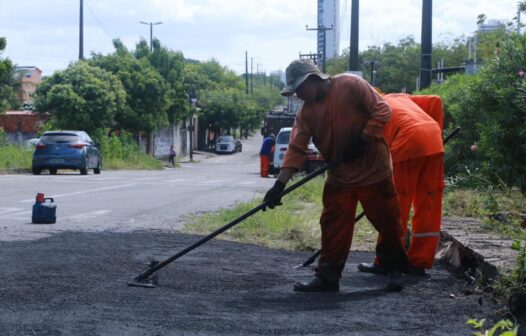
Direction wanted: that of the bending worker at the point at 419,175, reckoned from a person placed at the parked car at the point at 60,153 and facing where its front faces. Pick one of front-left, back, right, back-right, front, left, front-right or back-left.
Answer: back

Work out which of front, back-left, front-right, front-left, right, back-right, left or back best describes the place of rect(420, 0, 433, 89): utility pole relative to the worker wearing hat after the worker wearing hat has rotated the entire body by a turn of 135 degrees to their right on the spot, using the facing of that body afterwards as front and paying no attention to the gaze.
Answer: front

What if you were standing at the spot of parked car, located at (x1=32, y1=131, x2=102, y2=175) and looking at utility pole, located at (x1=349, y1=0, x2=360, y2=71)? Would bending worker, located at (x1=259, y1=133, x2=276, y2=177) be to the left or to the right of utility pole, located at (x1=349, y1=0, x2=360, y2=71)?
right

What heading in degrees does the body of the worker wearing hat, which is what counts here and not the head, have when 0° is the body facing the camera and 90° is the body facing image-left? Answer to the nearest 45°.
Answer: approximately 45°

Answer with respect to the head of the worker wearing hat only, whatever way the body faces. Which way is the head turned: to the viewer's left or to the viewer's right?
to the viewer's left

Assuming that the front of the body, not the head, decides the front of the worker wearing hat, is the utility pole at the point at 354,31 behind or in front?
behind

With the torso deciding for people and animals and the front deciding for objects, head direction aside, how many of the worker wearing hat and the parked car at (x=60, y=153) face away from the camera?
1

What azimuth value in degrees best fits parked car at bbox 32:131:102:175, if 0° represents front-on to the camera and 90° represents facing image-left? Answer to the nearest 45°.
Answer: approximately 180°
